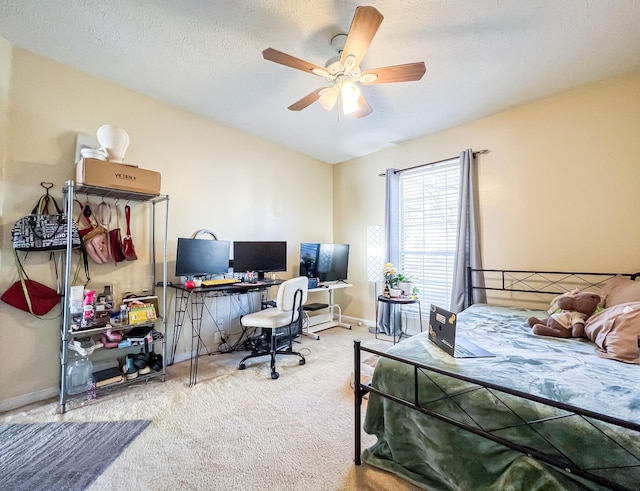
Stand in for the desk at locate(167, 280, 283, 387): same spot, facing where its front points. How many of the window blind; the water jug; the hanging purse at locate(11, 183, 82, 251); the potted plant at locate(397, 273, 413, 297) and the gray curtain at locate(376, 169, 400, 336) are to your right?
2

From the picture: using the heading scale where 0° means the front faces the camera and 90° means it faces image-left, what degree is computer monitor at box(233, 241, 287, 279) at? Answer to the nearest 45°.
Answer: approximately 0°

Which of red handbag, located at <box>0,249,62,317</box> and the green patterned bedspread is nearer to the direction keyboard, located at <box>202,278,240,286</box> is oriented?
the green patterned bedspread

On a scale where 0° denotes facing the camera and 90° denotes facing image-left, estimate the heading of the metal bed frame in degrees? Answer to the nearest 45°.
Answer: approximately 45°

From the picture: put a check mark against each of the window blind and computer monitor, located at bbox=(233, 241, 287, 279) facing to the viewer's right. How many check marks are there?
0

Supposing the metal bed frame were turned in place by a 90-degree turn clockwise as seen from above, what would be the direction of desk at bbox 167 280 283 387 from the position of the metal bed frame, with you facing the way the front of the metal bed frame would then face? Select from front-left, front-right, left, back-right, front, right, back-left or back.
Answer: front-left

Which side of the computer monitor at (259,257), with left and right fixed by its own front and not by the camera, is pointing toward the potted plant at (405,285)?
left

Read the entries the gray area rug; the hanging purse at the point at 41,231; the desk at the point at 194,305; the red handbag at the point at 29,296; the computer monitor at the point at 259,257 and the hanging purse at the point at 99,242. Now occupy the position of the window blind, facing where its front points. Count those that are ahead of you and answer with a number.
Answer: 6

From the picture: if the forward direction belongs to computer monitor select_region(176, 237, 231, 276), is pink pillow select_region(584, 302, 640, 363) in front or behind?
in front

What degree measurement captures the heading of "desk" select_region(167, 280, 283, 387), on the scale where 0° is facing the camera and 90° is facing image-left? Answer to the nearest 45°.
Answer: approximately 315°

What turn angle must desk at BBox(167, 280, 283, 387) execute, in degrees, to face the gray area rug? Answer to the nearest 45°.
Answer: approximately 90° to its right

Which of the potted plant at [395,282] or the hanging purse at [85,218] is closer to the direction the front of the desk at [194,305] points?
the potted plant

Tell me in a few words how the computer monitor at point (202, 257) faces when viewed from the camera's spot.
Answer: facing the viewer and to the right of the viewer

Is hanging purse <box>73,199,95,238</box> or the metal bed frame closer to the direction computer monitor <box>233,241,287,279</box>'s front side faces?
the metal bed frame

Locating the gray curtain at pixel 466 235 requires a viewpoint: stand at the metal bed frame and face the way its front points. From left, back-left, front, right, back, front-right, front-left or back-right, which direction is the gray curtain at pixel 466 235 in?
back-right

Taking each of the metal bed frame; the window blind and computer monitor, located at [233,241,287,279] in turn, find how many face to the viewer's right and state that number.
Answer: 0

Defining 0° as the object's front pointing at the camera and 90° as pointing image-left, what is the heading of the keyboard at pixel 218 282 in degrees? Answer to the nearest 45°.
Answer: approximately 315°

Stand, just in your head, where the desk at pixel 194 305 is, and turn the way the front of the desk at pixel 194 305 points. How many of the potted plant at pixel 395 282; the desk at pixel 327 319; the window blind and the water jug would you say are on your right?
1
